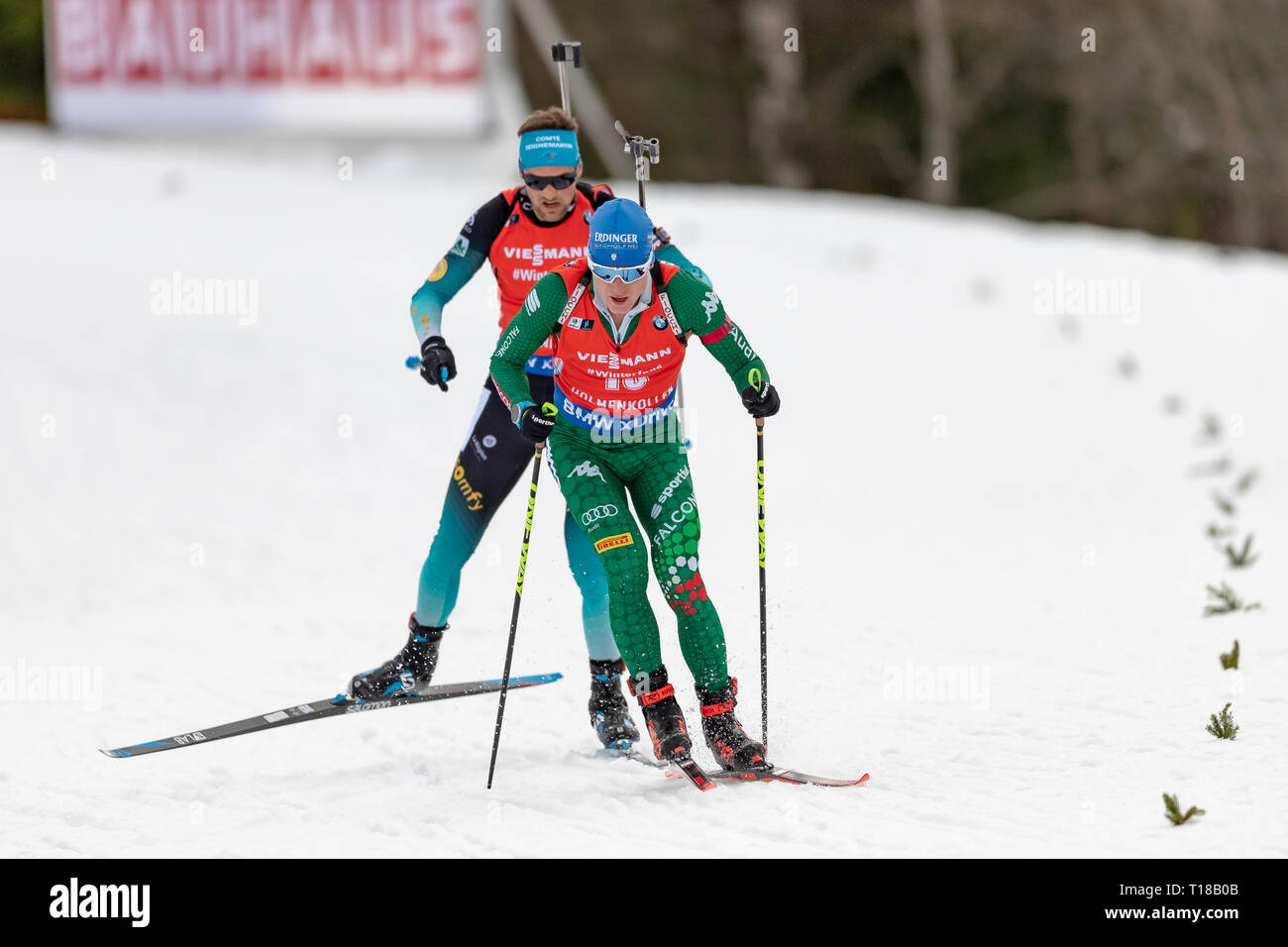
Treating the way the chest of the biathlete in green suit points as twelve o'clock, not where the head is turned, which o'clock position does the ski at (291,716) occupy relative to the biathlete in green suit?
The ski is roughly at 4 o'clock from the biathlete in green suit.

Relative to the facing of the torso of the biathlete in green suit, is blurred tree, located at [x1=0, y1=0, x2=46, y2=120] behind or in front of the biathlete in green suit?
behind

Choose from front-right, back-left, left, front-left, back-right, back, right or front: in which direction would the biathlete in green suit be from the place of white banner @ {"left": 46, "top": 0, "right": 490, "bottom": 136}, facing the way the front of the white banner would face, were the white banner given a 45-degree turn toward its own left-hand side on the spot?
front-right

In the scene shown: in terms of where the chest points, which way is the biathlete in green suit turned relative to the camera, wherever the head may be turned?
toward the camera

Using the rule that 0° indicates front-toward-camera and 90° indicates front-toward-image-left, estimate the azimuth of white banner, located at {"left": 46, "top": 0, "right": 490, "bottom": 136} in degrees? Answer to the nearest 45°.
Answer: approximately 0°

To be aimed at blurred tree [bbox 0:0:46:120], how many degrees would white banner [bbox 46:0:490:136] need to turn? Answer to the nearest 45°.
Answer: approximately 135° to its right
